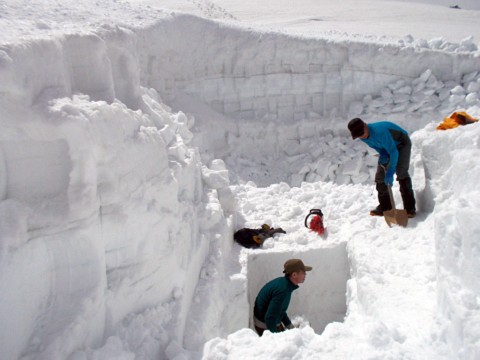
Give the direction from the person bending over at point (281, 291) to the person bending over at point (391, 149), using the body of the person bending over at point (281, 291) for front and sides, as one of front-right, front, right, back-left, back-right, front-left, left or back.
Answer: front-left

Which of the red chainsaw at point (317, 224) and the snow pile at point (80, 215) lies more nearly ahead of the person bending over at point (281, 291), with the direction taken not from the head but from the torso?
the red chainsaw

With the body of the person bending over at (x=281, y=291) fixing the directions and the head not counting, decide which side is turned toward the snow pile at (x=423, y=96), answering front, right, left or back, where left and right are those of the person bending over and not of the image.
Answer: left

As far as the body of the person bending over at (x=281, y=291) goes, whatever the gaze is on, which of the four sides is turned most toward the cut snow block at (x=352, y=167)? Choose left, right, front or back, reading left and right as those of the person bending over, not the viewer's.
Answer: left

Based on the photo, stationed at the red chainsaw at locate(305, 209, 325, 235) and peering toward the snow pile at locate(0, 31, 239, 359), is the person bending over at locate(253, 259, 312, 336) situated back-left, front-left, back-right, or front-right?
front-left

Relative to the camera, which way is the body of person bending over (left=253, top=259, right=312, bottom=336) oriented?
to the viewer's right

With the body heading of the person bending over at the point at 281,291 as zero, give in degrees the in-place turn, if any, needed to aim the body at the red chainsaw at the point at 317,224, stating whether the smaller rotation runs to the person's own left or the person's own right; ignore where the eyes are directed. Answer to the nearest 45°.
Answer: approximately 90° to the person's own left

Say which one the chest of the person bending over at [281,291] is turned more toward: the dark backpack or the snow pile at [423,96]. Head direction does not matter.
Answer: the snow pile

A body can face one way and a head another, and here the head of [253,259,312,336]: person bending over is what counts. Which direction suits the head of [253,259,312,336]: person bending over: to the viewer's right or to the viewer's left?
to the viewer's right

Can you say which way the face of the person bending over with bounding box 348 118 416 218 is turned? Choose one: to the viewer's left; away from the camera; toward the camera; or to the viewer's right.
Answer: to the viewer's left

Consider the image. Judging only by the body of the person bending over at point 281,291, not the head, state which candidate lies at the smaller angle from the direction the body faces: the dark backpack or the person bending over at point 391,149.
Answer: the person bending over

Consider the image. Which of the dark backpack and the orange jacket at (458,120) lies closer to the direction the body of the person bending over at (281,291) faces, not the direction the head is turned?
the orange jacket
